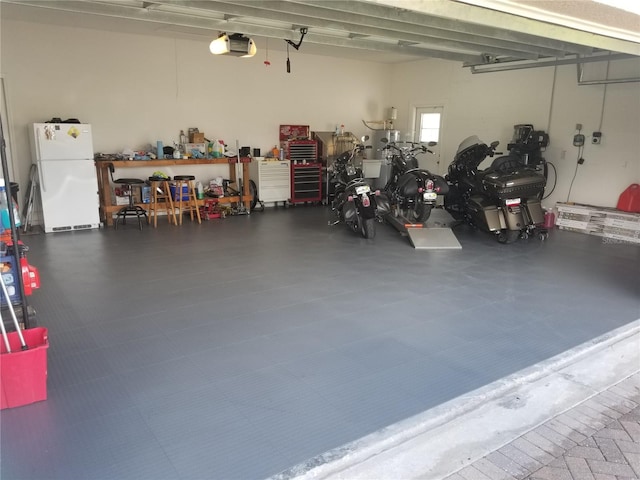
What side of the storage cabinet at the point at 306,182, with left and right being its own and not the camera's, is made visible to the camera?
front

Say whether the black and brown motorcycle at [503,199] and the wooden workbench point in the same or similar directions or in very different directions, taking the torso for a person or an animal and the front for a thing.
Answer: very different directions

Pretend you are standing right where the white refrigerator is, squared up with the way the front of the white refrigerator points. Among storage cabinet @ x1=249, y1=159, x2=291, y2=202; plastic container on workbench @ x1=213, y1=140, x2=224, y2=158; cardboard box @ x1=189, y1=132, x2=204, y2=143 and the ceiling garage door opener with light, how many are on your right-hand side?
0

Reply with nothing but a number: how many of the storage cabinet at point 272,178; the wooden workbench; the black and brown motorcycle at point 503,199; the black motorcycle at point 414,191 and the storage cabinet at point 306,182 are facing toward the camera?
3

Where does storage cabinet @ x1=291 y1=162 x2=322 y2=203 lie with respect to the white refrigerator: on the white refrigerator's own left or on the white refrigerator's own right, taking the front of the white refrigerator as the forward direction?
on the white refrigerator's own left

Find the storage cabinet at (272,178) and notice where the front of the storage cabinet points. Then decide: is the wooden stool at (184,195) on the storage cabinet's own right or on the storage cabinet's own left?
on the storage cabinet's own right

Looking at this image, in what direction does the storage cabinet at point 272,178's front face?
toward the camera

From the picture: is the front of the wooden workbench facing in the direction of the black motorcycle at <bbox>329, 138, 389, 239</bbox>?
no

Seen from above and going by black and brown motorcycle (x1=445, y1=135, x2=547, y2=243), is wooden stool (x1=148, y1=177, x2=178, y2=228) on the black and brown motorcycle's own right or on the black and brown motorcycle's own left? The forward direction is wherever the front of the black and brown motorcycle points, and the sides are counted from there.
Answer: on the black and brown motorcycle's own left

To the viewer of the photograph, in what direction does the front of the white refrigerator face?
facing the viewer

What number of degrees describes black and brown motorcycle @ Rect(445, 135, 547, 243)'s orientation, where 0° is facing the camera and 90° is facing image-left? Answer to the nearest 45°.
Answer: approximately 135°

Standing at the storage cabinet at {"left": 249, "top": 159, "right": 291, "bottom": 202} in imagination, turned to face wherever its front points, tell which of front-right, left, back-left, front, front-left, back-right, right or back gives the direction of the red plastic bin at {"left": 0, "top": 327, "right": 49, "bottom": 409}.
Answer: front

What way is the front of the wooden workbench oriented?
toward the camera

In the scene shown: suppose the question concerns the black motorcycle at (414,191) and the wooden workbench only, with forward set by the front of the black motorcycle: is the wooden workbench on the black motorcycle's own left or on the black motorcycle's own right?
on the black motorcycle's own left

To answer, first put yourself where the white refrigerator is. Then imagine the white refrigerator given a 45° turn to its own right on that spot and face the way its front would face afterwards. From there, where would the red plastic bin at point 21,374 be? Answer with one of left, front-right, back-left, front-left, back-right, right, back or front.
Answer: front-left

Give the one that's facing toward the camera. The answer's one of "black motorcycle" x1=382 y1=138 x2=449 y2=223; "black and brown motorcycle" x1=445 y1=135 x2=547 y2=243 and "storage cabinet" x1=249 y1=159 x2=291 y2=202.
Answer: the storage cabinet

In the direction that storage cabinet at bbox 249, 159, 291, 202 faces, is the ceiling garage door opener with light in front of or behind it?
in front

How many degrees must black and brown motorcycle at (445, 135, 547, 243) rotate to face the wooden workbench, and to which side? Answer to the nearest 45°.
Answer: approximately 45° to its left

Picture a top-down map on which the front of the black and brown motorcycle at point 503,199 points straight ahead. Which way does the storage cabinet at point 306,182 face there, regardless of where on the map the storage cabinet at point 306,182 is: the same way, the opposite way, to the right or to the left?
the opposite way

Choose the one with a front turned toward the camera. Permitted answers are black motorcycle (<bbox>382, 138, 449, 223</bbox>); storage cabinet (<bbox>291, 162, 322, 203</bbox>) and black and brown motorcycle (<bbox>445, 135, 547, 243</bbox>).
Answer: the storage cabinet

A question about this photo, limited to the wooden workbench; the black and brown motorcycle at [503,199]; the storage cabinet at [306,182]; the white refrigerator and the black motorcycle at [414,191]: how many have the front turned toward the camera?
3

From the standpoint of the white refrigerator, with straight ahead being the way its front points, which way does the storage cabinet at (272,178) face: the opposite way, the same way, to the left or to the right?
the same way
